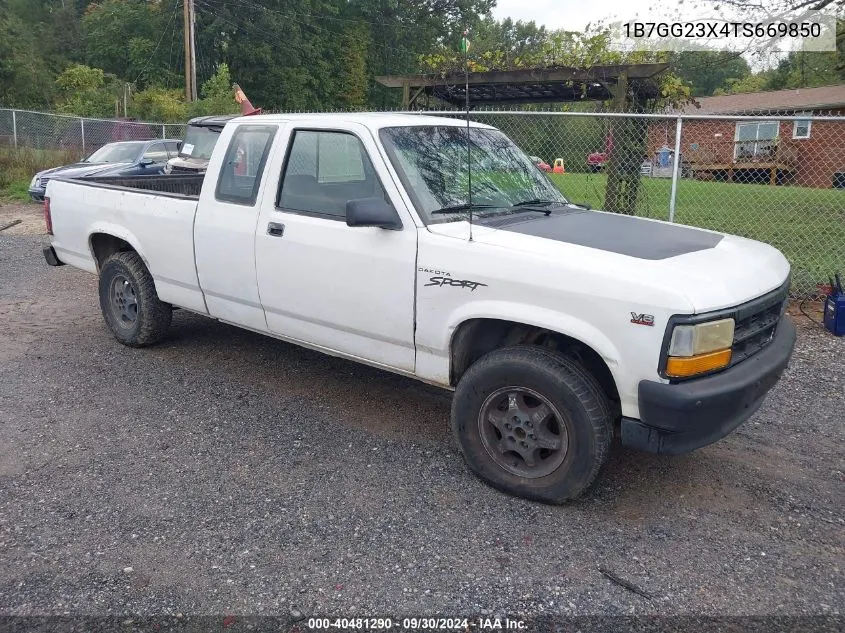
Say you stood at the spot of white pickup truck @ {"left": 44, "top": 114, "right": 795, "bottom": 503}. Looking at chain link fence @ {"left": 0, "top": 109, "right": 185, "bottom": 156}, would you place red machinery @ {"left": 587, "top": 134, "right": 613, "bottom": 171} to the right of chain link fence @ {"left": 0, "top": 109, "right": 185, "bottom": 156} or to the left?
right

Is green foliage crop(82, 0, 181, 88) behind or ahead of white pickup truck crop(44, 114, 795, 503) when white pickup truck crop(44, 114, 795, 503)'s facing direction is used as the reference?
behind

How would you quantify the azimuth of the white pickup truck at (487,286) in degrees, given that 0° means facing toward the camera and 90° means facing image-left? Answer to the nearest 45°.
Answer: approximately 315°

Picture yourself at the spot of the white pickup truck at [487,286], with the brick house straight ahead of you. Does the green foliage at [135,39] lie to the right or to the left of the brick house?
left

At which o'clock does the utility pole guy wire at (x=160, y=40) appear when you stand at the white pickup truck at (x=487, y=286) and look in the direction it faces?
The utility pole guy wire is roughly at 7 o'clock from the white pickup truck.

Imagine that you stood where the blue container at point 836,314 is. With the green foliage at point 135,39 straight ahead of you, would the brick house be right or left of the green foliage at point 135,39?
right

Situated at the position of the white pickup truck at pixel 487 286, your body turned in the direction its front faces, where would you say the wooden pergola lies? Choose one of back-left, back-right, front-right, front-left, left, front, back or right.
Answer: back-left

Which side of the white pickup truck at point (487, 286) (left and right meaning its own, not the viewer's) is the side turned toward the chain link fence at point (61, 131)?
back
